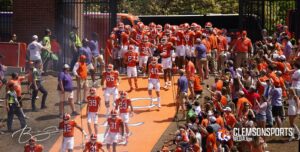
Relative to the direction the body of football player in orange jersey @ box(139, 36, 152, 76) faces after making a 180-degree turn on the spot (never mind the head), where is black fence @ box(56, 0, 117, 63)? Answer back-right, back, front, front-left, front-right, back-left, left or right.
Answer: front-left

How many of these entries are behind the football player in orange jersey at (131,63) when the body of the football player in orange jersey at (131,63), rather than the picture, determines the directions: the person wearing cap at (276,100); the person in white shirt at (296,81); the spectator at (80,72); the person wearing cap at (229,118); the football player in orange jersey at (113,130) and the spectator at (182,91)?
0

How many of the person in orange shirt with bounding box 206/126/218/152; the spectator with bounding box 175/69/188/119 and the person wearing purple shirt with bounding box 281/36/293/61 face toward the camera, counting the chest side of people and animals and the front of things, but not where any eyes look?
0

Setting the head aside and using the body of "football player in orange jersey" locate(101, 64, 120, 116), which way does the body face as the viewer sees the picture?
toward the camera

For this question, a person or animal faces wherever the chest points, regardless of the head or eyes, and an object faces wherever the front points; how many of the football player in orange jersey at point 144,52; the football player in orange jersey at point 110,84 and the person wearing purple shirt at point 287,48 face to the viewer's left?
1

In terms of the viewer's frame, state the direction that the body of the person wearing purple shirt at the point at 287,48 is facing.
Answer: to the viewer's left

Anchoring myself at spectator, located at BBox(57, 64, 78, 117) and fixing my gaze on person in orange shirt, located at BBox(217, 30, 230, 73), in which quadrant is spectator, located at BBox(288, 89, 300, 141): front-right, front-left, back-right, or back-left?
front-right

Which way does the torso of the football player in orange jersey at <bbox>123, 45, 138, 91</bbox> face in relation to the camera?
toward the camera

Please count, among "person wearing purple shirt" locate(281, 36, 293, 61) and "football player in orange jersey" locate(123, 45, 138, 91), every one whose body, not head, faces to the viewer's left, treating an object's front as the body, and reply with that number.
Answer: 1

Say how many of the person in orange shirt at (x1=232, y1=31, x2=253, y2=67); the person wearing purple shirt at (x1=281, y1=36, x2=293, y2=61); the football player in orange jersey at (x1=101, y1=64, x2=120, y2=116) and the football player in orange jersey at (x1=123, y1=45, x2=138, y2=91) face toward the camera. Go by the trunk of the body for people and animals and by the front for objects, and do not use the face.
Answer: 3

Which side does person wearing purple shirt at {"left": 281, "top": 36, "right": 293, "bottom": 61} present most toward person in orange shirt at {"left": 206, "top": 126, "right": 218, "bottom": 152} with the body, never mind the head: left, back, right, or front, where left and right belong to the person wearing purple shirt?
left

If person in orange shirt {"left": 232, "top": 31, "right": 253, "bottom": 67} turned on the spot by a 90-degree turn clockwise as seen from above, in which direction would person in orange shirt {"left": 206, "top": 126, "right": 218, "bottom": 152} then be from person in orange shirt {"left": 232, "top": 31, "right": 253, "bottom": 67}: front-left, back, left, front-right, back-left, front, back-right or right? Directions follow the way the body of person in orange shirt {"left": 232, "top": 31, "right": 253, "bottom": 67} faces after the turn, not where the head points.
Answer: left

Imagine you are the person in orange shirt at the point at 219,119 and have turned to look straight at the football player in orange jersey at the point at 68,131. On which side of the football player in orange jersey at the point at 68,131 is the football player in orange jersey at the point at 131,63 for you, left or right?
right

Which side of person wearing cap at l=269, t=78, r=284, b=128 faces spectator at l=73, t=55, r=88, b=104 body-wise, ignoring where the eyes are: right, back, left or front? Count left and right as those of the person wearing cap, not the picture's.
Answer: front

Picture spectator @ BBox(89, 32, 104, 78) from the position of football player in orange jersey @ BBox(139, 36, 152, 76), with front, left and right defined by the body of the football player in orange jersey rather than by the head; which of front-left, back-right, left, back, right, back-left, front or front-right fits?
right

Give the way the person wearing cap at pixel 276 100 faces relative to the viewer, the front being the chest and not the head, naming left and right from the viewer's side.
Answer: facing away from the viewer and to the left of the viewer
